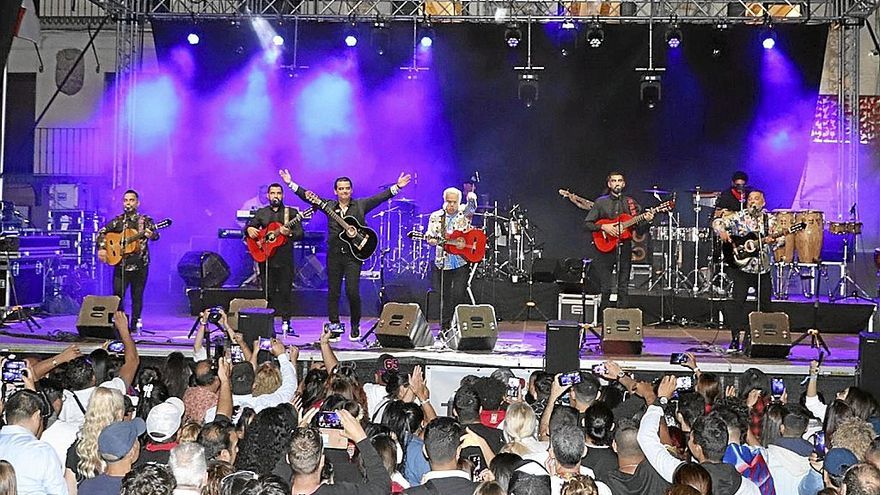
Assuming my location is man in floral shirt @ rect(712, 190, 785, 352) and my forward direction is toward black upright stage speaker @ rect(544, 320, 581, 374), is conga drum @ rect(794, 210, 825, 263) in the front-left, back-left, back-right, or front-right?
back-right

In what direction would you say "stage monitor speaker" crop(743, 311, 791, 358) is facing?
away from the camera

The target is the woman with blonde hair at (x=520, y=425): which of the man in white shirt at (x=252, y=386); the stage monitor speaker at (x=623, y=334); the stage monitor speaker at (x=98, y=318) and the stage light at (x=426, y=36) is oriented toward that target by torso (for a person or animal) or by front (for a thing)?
the stage light

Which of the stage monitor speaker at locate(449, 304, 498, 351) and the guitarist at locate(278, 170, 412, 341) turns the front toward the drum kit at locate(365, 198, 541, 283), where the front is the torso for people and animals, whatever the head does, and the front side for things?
the stage monitor speaker

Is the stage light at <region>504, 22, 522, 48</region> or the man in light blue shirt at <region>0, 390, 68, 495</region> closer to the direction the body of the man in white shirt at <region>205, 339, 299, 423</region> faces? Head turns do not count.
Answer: the stage light

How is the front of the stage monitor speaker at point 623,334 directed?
away from the camera

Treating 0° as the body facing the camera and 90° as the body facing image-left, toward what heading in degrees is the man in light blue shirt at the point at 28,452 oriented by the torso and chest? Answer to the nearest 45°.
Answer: approximately 225°

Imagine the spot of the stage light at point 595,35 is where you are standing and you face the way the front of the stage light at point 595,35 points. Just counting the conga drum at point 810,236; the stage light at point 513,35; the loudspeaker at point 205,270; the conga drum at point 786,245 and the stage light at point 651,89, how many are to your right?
2

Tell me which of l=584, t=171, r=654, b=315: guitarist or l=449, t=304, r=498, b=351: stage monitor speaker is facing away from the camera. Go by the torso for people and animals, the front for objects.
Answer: the stage monitor speaker
